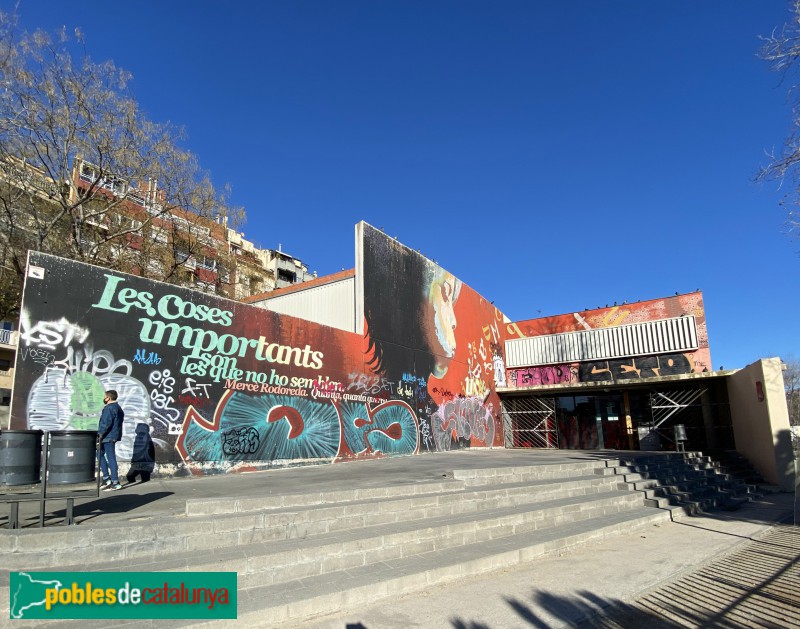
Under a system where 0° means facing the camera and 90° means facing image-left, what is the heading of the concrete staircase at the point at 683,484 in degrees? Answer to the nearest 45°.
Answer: approximately 315°

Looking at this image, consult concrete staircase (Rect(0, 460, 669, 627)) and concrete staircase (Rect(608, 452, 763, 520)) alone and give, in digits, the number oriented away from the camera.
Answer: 0

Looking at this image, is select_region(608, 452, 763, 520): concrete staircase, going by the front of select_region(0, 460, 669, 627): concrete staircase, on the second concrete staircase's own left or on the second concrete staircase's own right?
on the second concrete staircase's own left

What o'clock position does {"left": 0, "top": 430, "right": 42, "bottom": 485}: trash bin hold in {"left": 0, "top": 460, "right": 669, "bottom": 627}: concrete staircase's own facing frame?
The trash bin is roughly at 4 o'clock from the concrete staircase.

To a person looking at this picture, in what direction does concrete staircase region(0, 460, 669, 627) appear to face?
facing the viewer and to the right of the viewer
